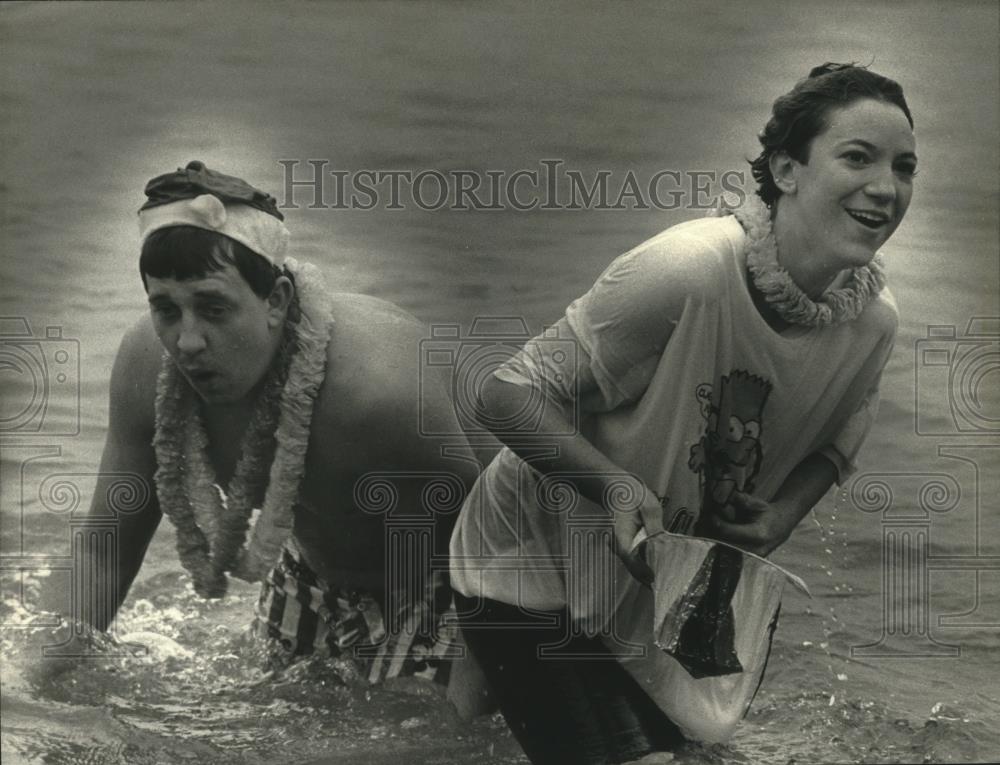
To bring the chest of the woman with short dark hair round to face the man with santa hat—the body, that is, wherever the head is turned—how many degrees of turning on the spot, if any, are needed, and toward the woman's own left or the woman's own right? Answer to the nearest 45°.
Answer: approximately 135° to the woman's own right

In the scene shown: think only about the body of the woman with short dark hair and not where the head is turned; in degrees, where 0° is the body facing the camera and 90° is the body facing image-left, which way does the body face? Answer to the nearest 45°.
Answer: approximately 315°

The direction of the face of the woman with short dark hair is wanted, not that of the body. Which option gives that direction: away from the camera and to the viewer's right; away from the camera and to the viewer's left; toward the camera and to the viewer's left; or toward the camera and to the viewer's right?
toward the camera and to the viewer's right

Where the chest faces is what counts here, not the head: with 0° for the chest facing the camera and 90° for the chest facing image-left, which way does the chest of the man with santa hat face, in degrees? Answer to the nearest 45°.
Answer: approximately 45°

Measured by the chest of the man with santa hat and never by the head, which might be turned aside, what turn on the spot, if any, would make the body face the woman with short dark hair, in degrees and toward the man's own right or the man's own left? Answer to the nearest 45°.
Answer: approximately 90° to the man's own left

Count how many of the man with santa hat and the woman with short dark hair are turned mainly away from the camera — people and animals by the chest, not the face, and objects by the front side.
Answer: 0
